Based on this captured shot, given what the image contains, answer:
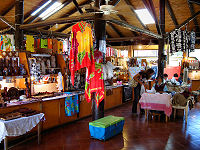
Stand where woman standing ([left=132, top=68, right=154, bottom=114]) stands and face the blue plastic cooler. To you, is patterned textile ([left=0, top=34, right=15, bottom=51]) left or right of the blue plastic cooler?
right

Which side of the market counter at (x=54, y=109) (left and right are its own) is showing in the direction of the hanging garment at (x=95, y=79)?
front

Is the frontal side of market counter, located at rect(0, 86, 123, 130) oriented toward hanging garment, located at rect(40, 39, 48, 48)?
no

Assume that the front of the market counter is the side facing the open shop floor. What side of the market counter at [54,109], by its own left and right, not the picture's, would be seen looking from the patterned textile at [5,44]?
back
